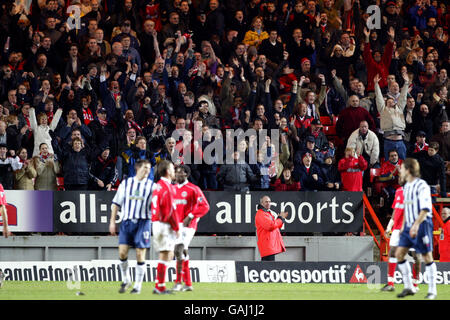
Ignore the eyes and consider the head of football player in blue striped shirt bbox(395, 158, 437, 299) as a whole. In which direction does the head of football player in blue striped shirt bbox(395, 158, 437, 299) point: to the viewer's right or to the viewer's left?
to the viewer's left

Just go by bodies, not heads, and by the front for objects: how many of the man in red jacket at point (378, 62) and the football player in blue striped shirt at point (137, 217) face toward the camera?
2

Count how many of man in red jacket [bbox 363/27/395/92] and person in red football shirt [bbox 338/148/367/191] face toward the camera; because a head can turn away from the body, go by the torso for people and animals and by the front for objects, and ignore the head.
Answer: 2

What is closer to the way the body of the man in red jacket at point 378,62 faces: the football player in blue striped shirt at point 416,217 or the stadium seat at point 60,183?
the football player in blue striped shirt

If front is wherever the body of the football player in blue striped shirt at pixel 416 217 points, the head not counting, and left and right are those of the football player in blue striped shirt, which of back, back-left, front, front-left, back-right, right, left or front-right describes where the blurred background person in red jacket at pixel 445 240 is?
back-right

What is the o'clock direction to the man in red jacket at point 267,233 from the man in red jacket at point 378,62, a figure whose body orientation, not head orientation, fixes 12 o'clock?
the man in red jacket at point 267,233 is roughly at 1 o'clock from the man in red jacket at point 378,62.

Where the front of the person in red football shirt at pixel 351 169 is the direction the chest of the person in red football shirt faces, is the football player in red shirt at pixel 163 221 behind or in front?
in front

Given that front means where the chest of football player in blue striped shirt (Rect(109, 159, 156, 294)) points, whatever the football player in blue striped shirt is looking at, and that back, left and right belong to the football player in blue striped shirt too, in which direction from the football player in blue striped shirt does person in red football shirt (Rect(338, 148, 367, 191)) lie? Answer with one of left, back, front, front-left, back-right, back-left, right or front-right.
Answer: back-left

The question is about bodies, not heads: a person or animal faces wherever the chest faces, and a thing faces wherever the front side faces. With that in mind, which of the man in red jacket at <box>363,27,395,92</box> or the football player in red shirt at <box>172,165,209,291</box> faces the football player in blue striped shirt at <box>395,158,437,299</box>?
the man in red jacket

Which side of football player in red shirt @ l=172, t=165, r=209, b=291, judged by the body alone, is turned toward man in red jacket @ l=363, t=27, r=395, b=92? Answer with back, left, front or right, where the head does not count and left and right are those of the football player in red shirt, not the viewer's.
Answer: back
